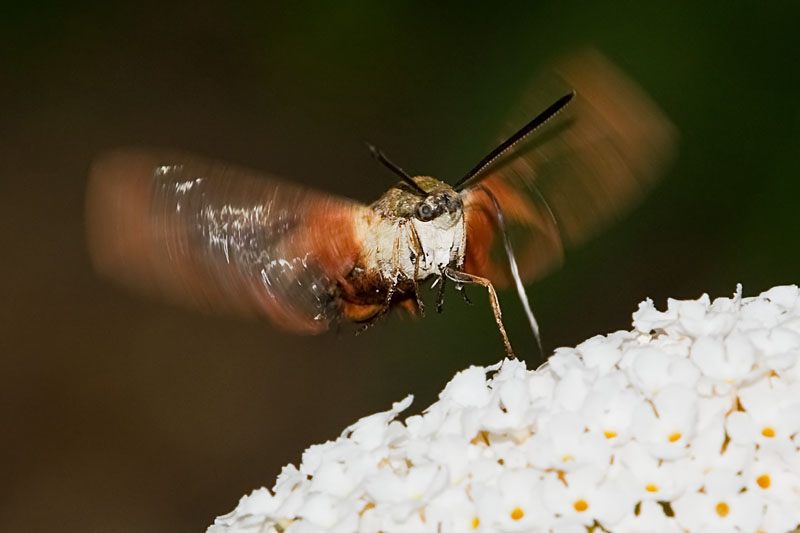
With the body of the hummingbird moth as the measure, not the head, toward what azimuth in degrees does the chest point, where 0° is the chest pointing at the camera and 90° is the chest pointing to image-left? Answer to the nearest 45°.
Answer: approximately 315°
